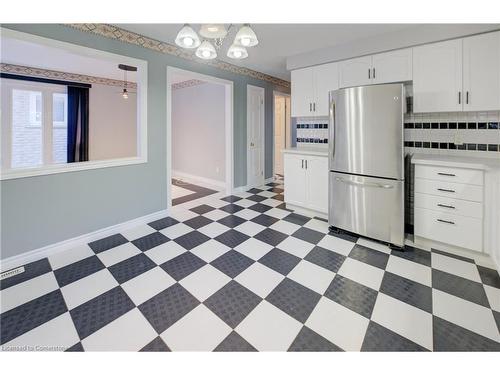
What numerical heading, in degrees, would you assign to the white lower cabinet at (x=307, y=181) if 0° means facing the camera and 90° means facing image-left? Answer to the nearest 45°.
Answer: approximately 45°

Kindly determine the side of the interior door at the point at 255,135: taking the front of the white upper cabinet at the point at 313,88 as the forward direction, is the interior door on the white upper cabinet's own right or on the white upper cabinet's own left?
on the white upper cabinet's own right

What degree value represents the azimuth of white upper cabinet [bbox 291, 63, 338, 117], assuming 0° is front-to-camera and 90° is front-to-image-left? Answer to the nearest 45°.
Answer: approximately 45°

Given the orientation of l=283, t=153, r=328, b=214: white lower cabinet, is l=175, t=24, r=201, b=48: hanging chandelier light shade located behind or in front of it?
in front

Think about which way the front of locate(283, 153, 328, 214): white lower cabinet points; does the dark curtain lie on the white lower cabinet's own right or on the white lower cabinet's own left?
on the white lower cabinet's own right

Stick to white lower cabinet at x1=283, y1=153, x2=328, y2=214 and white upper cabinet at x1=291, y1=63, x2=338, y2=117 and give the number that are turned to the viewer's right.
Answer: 0
